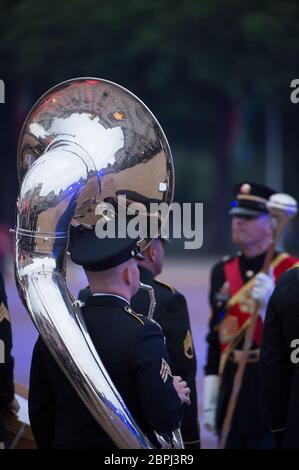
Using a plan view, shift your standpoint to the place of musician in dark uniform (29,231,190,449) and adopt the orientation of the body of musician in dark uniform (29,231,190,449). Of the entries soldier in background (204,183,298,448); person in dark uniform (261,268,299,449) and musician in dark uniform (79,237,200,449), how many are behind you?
0

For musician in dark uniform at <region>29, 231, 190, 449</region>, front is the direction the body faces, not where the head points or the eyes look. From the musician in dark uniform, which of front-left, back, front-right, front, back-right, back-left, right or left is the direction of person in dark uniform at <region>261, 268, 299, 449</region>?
front

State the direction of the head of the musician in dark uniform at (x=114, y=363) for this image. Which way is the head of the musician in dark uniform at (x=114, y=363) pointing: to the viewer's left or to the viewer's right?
to the viewer's right

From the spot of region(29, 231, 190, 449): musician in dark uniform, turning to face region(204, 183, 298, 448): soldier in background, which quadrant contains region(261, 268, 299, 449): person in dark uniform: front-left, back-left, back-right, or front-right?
front-right

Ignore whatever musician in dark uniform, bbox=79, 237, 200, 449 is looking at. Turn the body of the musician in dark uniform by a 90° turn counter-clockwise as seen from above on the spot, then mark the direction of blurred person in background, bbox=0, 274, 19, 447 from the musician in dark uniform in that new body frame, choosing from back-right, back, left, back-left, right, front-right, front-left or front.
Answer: front-left

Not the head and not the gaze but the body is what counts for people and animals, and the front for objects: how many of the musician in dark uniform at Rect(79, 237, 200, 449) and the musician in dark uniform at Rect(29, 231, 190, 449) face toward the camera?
0

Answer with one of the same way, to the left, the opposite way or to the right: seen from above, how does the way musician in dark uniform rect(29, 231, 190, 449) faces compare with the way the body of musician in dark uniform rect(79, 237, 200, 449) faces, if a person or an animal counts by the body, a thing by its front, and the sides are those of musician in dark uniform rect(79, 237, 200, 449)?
the same way

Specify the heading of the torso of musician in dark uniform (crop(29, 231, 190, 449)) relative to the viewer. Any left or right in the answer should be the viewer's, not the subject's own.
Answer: facing away from the viewer and to the right of the viewer

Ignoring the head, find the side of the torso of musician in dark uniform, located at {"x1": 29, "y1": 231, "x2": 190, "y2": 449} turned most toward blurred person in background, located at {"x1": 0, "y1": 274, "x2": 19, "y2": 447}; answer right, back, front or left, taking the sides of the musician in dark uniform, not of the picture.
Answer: left

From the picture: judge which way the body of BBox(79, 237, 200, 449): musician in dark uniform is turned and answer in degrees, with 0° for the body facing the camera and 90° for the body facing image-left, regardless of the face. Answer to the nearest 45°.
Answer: approximately 225°

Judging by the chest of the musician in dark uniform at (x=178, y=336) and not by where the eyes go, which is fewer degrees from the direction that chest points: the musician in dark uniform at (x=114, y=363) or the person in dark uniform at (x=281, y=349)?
the person in dark uniform
